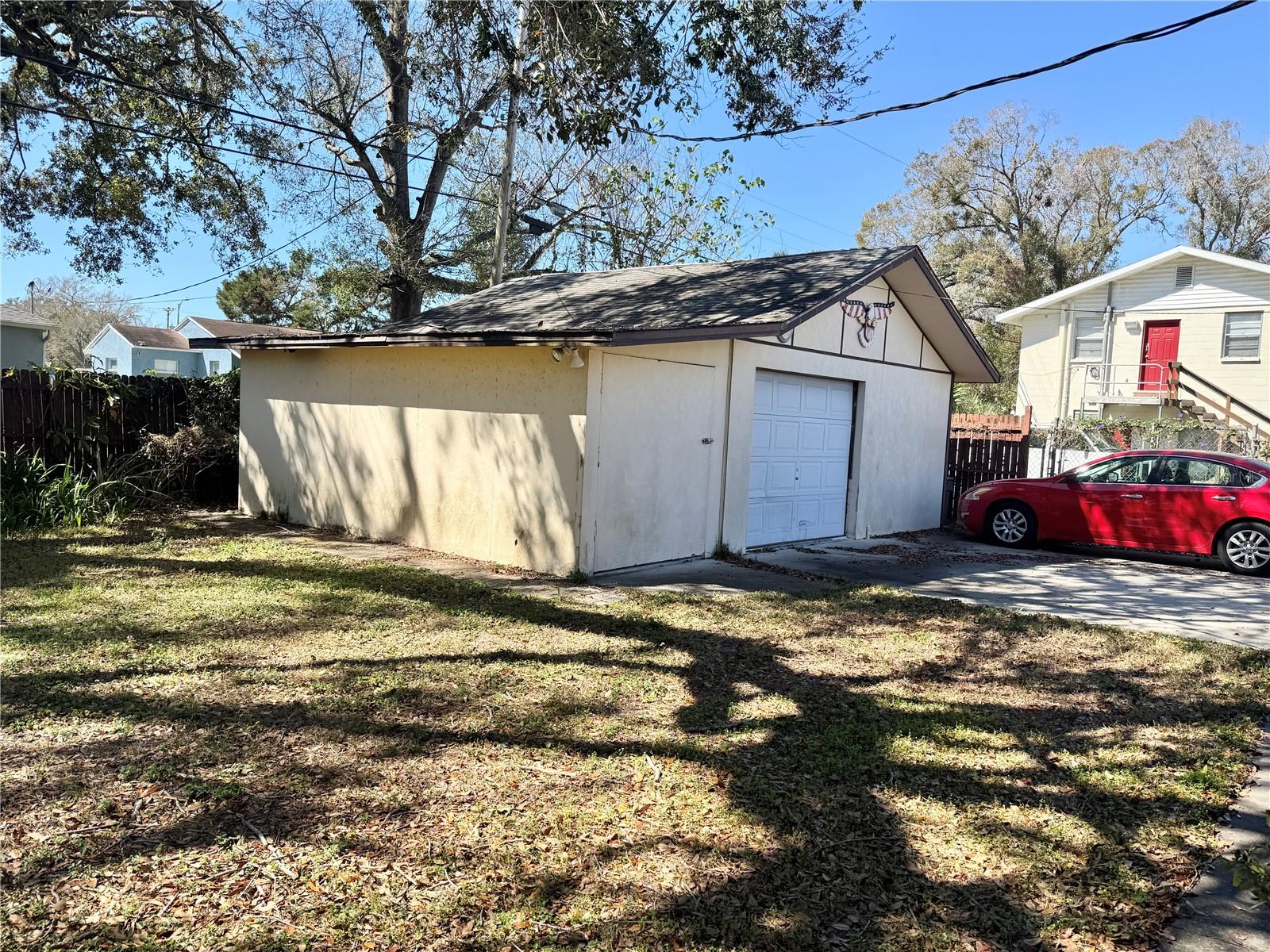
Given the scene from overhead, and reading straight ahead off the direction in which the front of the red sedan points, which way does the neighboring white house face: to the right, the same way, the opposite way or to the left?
to the left

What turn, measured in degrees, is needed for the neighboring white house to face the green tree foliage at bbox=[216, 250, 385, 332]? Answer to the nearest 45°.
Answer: approximately 45° to its right

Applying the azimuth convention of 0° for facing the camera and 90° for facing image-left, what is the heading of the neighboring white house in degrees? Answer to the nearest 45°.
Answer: approximately 0°

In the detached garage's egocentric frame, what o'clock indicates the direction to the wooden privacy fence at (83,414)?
The wooden privacy fence is roughly at 5 o'clock from the detached garage.

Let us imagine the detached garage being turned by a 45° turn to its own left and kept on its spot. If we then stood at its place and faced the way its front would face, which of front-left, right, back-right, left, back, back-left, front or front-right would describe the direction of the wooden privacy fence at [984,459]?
front-left

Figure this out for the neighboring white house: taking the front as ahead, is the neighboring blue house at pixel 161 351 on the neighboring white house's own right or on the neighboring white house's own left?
on the neighboring white house's own right

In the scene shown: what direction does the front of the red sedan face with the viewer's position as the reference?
facing to the left of the viewer

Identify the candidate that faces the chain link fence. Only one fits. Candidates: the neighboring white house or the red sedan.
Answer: the neighboring white house

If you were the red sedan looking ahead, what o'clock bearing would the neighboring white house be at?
The neighboring white house is roughly at 3 o'clock from the red sedan.

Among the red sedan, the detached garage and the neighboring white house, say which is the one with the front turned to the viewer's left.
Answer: the red sedan

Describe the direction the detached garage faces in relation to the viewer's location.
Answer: facing the viewer and to the right of the viewer

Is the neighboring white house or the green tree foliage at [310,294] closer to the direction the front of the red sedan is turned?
the green tree foliage

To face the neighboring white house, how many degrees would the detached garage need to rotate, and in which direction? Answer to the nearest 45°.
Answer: approximately 90° to its left

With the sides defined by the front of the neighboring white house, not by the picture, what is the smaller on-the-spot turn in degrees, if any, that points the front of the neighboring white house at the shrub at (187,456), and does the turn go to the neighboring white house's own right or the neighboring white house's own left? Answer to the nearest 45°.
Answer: approximately 45° to the neighboring white house's own right

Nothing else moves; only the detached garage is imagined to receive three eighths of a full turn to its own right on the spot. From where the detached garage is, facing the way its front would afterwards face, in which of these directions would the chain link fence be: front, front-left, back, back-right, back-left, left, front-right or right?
back-right

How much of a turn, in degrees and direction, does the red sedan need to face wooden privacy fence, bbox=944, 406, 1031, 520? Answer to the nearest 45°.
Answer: approximately 45° to its right

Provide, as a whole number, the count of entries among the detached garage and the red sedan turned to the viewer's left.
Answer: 1
